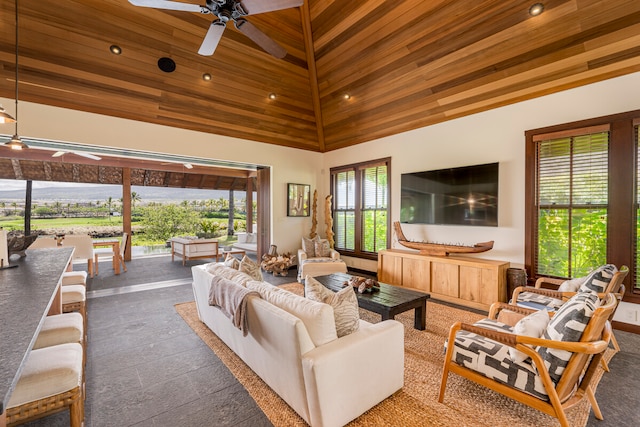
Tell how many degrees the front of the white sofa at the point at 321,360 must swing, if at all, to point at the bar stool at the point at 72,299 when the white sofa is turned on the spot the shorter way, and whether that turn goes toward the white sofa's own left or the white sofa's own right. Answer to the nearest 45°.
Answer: approximately 90° to the white sofa's own left

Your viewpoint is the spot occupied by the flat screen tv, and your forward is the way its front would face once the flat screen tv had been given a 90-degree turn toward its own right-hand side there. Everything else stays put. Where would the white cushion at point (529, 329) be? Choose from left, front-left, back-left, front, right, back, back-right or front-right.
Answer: back-left

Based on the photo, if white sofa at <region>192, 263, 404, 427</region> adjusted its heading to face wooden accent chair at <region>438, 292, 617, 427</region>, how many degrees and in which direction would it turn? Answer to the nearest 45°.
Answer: approximately 45° to its right

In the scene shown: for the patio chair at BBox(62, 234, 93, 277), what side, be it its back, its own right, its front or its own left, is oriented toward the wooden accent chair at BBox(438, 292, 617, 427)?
back

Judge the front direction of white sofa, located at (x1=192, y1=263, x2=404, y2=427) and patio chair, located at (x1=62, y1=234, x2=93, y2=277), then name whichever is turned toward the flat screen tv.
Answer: the white sofa

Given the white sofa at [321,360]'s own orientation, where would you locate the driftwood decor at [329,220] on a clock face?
The driftwood decor is roughly at 11 o'clock from the white sofa.

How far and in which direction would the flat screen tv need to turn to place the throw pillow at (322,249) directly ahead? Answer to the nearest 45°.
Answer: approximately 45° to its right

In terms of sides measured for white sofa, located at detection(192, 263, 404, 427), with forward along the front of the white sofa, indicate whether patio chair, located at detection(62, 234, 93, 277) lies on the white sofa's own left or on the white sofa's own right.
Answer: on the white sofa's own left

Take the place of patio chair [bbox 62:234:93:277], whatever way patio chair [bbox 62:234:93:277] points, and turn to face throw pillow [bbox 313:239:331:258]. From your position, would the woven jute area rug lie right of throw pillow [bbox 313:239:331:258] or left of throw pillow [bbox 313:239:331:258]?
right

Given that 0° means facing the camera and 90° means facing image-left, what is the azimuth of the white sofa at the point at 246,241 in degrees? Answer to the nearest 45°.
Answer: approximately 45°

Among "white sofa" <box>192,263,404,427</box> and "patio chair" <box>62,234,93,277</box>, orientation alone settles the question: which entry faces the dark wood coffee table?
the white sofa

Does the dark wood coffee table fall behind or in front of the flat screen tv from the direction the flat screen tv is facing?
in front
